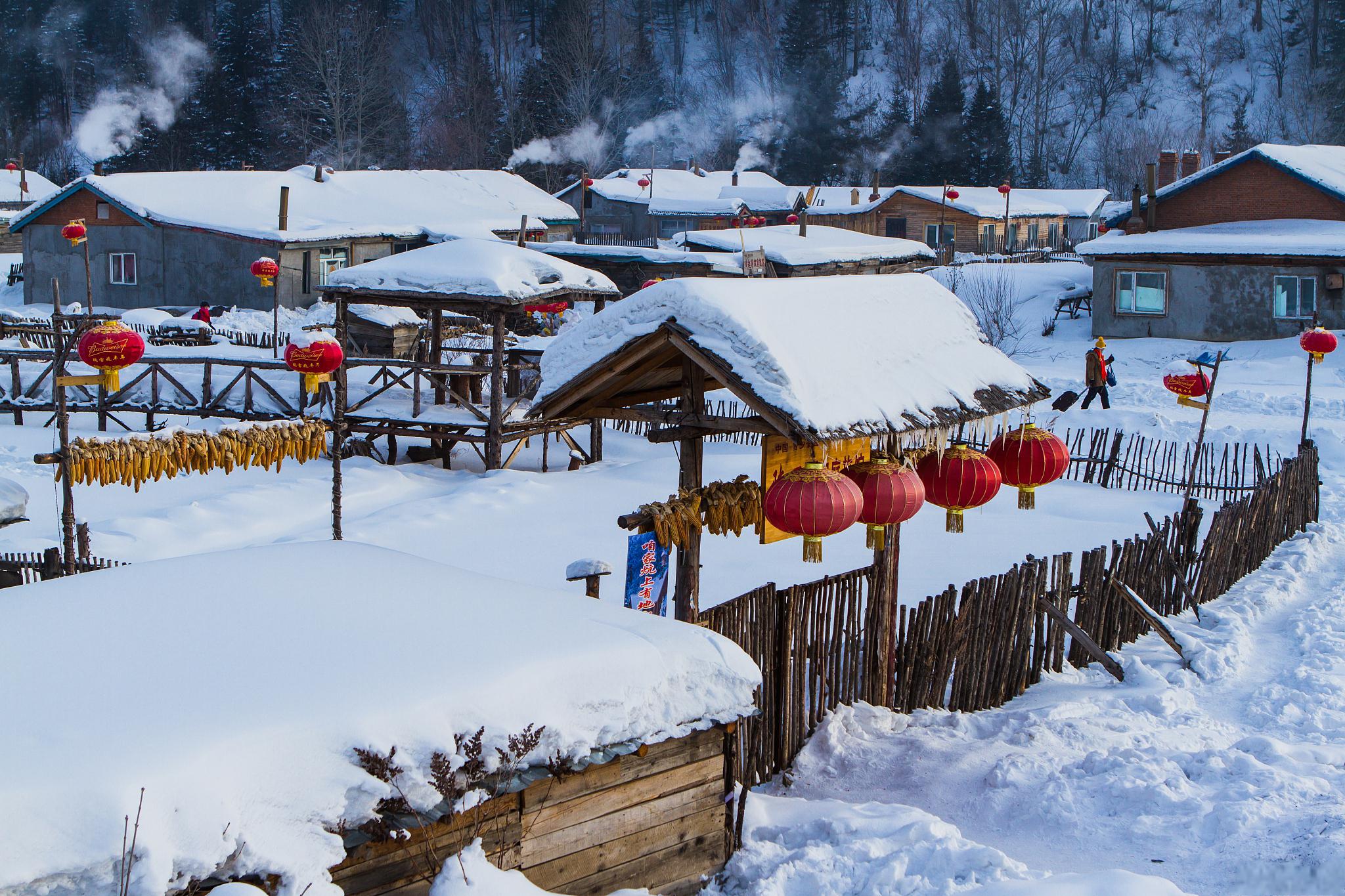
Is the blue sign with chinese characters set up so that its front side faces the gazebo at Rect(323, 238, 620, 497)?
no

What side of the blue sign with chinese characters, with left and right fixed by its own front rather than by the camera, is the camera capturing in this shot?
front

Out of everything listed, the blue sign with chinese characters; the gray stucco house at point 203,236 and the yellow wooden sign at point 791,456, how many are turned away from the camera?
0

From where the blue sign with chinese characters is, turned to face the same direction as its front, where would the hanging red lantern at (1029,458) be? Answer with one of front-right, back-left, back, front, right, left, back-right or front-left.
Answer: back-left

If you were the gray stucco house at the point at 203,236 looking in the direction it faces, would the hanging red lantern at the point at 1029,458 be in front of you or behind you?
in front

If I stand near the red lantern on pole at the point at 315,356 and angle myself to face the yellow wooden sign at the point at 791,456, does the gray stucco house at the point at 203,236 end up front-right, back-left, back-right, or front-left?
back-left

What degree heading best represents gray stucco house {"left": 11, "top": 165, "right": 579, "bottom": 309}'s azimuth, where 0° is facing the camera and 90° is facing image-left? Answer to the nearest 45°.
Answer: approximately 315°

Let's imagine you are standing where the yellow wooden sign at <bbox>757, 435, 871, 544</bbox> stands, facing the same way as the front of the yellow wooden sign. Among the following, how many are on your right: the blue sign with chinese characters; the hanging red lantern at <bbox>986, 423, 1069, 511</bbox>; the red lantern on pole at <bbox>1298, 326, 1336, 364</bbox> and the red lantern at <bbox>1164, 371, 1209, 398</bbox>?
1

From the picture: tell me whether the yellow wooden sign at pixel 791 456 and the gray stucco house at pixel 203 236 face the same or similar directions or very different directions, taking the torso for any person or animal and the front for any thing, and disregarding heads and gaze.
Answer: same or similar directions

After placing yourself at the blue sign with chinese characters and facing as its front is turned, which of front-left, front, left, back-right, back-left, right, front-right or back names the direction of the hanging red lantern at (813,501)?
left

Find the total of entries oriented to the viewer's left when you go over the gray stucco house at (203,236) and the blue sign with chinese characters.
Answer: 0

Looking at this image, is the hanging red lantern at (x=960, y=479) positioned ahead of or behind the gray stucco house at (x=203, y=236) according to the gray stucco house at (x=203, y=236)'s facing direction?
ahead

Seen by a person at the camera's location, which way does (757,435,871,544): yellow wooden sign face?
facing the viewer and to the right of the viewer

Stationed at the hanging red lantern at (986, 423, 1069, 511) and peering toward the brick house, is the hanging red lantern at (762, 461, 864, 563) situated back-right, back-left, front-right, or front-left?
back-left

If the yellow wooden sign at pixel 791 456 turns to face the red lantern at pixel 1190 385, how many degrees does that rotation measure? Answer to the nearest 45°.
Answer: approximately 90° to its left

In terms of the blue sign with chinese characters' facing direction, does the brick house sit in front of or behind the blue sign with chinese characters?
behind

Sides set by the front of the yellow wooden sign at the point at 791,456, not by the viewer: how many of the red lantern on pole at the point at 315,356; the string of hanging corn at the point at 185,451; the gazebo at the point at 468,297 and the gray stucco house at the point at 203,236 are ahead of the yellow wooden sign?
0
